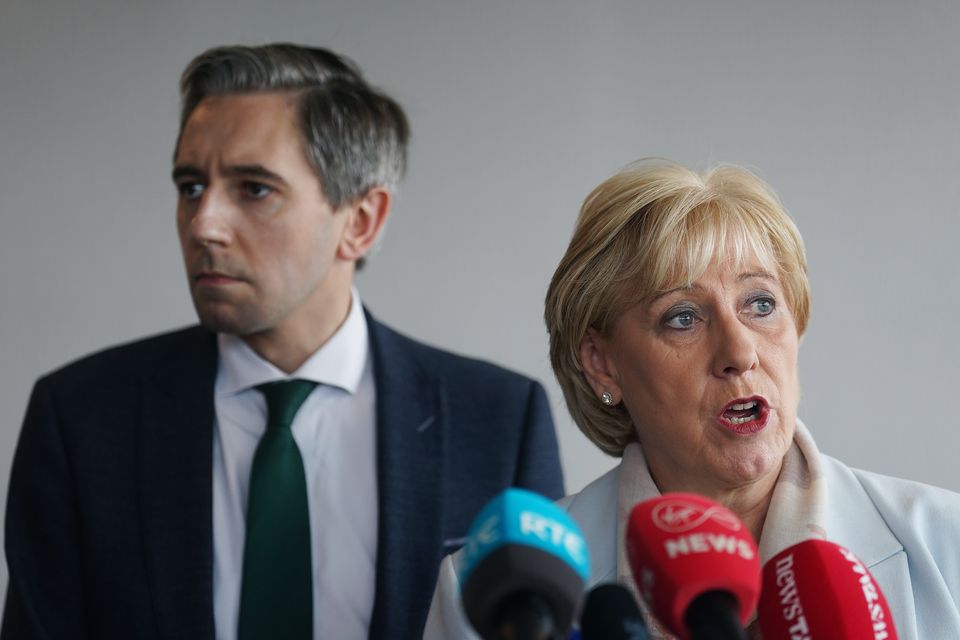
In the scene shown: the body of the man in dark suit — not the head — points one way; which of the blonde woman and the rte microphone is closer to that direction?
the rte microphone

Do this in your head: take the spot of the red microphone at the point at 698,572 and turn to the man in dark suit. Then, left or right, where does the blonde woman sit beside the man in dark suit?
right

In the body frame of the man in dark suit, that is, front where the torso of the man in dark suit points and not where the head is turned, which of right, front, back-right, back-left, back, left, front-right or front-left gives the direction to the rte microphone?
front

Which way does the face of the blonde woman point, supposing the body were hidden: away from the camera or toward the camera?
toward the camera

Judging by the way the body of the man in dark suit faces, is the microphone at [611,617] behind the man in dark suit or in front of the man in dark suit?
in front

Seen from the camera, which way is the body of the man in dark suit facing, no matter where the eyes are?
toward the camera

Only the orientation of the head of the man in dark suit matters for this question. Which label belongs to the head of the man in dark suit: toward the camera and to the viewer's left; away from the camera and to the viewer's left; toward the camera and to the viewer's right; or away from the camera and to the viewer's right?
toward the camera and to the viewer's left

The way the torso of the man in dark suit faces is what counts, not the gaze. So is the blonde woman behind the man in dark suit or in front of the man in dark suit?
in front

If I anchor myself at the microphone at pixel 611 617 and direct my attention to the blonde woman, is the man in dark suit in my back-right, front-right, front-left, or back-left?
front-left

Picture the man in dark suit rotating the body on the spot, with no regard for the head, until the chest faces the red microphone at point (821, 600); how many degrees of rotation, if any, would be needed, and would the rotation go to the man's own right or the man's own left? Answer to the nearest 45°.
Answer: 0° — they already face it
